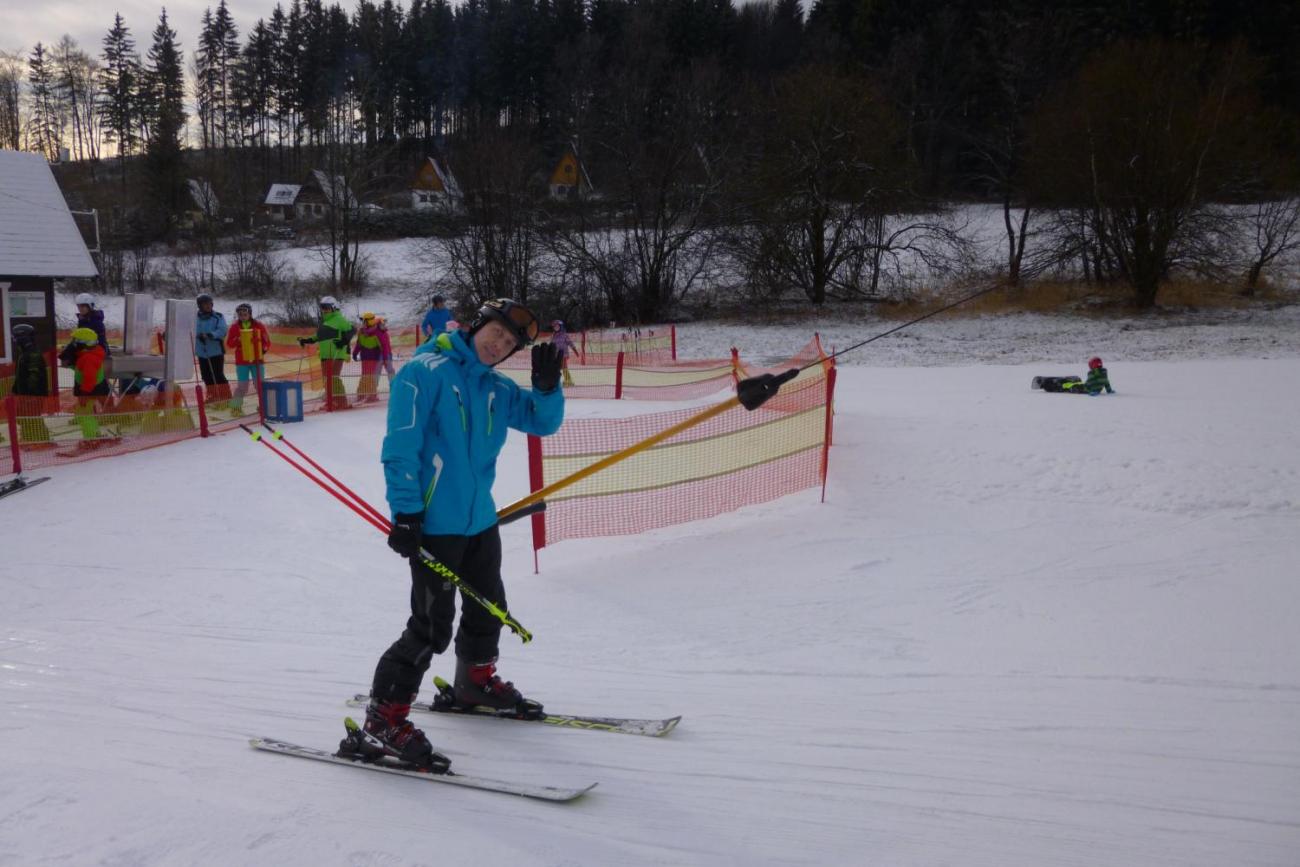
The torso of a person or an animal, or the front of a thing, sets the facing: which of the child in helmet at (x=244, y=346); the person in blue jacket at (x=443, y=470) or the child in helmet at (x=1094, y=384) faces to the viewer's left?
the child in helmet at (x=1094, y=384)

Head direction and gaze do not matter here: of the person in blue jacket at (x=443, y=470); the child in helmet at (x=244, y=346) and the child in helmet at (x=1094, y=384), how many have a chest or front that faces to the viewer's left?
1

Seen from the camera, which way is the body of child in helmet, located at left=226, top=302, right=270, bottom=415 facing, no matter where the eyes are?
toward the camera

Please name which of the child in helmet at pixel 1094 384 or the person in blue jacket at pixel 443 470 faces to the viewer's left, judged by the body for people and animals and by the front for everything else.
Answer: the child in helmet

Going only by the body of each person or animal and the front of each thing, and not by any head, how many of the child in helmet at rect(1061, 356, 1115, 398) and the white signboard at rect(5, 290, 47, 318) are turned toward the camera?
1

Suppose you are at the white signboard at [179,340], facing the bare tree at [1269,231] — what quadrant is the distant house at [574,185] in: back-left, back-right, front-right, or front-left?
front-left

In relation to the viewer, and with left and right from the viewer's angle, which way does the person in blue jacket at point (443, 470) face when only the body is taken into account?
facing the viewer and to the right of the viewer

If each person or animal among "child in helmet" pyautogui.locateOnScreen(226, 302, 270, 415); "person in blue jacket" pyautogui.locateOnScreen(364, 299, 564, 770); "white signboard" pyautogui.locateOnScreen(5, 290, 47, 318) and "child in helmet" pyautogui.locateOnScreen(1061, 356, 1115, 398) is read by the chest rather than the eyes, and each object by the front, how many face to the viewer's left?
1

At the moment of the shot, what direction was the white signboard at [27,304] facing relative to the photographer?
facing the viewer

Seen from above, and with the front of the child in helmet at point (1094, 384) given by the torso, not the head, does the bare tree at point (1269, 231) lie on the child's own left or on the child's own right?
on the child's own right

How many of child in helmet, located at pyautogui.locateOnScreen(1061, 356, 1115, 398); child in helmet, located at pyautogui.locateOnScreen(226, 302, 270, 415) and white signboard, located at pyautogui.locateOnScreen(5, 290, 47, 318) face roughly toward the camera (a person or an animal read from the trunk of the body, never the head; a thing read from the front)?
2
